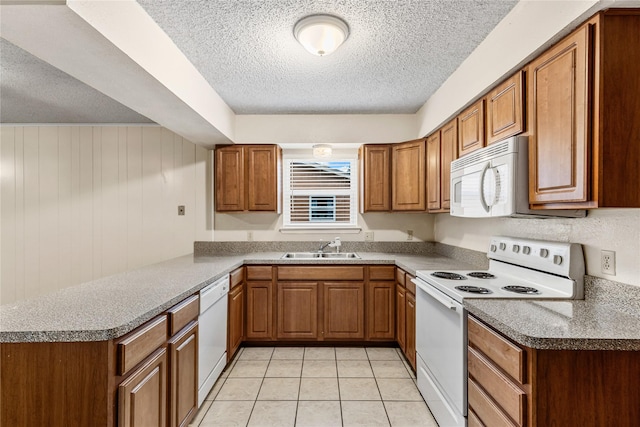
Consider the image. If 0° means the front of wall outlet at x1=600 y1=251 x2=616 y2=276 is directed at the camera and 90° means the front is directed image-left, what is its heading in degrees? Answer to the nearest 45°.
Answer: approximately 45°

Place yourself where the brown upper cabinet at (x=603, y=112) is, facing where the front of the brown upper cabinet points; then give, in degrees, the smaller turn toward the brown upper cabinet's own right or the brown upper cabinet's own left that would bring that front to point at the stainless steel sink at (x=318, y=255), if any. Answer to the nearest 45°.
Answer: approximately 90° to the brown upper cabinet's own right

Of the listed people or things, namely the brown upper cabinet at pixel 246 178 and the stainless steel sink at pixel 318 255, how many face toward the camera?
2

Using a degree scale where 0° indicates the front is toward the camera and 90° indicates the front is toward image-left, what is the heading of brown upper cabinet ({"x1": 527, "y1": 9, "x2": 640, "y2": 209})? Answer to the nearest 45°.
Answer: approximately 45°

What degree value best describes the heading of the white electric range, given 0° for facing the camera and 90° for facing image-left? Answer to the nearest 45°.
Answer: approximately 45°

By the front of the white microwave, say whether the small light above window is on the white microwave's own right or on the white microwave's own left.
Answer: on the white microwave's own right

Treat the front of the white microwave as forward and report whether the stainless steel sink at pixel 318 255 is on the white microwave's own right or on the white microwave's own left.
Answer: on the white microwave's own right

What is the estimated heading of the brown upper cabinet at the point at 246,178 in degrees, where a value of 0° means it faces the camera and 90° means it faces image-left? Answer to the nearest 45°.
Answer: approximately 0°

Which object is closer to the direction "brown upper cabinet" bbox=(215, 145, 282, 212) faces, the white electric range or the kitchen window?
the white electric range
